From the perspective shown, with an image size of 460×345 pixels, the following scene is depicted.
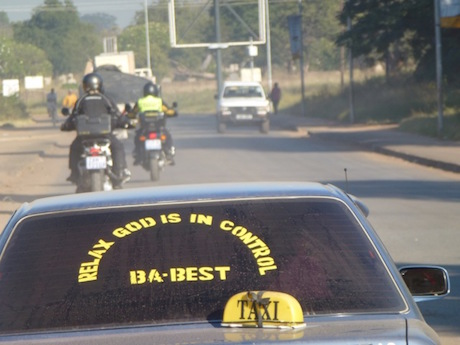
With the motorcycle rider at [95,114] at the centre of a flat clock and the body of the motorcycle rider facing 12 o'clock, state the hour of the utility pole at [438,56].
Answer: The utility pole is roughly at 1 o'clock from the motorcycle rider.

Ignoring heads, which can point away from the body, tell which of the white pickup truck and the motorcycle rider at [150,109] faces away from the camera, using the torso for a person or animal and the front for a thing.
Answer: the motorcycle rider

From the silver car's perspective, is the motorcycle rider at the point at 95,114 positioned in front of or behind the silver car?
in front

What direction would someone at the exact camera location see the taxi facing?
facing away from the viewer

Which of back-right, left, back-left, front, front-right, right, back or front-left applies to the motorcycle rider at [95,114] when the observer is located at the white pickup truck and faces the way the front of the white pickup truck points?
front

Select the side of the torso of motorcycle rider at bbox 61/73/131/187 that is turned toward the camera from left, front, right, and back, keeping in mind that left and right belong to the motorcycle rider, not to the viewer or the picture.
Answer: back

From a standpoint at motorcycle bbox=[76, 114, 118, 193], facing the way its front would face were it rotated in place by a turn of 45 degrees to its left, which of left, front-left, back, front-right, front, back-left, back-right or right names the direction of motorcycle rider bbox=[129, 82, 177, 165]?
front-right

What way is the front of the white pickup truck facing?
toward the camera

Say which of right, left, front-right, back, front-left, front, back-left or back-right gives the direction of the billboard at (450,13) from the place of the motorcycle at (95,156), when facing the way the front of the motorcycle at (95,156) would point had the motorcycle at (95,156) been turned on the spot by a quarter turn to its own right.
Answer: front-left

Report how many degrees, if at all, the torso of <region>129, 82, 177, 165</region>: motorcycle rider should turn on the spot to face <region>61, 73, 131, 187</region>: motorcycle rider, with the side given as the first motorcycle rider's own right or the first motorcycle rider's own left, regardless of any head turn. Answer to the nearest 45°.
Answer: approximately 180°

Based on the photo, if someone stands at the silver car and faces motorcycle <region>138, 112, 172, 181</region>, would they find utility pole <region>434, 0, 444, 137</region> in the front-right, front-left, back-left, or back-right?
front-right

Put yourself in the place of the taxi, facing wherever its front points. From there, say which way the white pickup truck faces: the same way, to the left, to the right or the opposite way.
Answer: the opposite way

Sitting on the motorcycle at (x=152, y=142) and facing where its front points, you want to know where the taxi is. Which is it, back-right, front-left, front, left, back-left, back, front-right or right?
back

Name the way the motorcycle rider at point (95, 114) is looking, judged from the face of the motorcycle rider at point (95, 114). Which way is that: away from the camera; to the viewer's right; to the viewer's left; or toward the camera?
away from the camera

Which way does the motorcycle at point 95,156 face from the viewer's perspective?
away from the camera

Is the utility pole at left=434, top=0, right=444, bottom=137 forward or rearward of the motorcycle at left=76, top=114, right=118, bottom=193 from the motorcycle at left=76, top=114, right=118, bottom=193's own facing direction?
forward

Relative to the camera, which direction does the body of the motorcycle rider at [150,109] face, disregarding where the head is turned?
away from the camera
